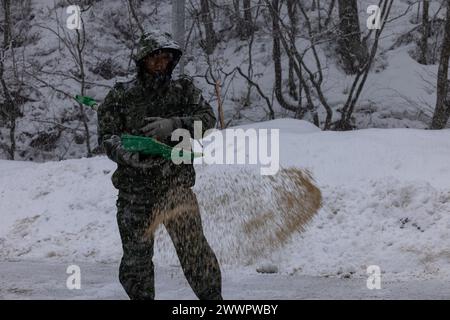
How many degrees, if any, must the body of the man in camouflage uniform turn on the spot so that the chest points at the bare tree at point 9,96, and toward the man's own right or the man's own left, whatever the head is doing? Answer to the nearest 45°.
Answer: approximately 180°

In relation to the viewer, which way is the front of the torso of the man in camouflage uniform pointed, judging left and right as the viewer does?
facing the viewer
